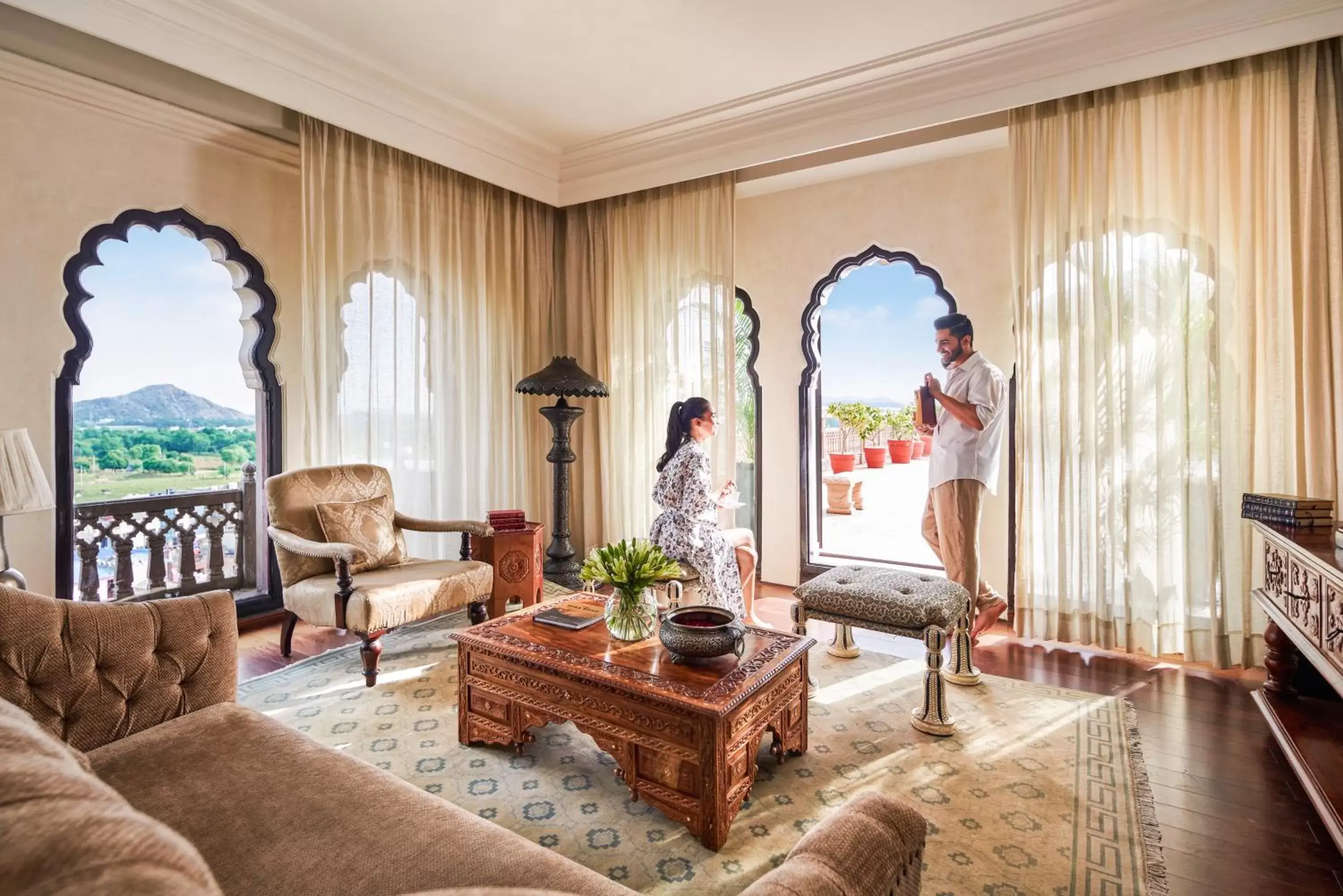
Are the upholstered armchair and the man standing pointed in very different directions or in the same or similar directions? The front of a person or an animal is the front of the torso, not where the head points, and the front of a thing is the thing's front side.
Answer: very different directions

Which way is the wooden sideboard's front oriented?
to the viewer's left

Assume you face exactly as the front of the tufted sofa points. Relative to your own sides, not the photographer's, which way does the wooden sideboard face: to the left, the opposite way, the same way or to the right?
to the left

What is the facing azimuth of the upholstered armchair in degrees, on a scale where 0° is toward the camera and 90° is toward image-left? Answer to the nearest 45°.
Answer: approximately 315°

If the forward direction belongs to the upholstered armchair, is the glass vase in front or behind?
in front

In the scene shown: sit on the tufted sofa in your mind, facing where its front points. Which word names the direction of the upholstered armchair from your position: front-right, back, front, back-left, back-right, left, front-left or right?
front-left

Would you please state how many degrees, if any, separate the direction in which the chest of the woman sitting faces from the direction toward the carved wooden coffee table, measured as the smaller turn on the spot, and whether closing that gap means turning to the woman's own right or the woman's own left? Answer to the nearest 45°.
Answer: approximately 90° to the woman's own right

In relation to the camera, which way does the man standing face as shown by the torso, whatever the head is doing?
to the viewer's left

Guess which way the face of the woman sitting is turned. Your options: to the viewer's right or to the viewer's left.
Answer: to the viewer's right

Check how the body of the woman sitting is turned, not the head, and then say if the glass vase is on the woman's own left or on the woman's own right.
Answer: on the woman's own right

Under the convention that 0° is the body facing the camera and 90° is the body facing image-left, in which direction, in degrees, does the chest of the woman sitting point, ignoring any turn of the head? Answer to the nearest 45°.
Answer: approximately 270°

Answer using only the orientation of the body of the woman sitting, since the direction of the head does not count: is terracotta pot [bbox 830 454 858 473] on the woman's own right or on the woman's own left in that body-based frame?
on the woman's own left

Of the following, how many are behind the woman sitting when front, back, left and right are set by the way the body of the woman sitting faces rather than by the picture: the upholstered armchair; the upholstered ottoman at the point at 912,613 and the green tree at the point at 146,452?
2

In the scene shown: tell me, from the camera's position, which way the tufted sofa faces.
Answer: facing away from the viewer and to the right of the viewer

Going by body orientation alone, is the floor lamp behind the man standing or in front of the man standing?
in front
